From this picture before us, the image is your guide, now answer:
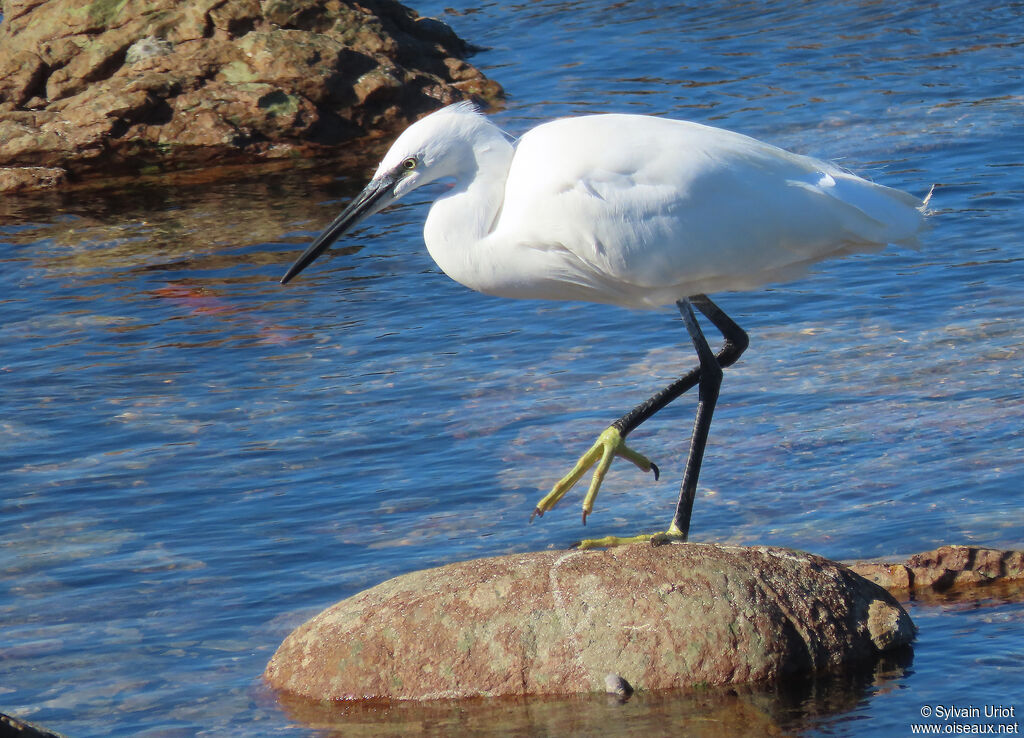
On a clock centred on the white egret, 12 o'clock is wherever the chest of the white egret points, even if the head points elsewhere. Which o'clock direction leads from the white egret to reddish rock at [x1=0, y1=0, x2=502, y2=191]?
The reddish rock is roughly at 2 o'clock from the white egret.

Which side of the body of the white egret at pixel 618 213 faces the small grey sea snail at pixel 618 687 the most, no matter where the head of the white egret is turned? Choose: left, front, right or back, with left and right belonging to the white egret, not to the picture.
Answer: left

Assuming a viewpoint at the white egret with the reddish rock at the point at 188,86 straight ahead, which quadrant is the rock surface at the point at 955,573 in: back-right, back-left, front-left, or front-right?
back-right

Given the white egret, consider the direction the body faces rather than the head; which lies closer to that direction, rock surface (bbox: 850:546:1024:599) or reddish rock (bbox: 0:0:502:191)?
the reddish rock

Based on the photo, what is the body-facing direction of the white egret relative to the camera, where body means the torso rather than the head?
to the viewer's left

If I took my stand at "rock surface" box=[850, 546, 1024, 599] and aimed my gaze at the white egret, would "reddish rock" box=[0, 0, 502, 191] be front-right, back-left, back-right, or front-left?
front-right

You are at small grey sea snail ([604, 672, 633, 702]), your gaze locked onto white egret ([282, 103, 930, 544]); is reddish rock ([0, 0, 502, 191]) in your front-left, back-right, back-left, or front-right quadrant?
front-left
